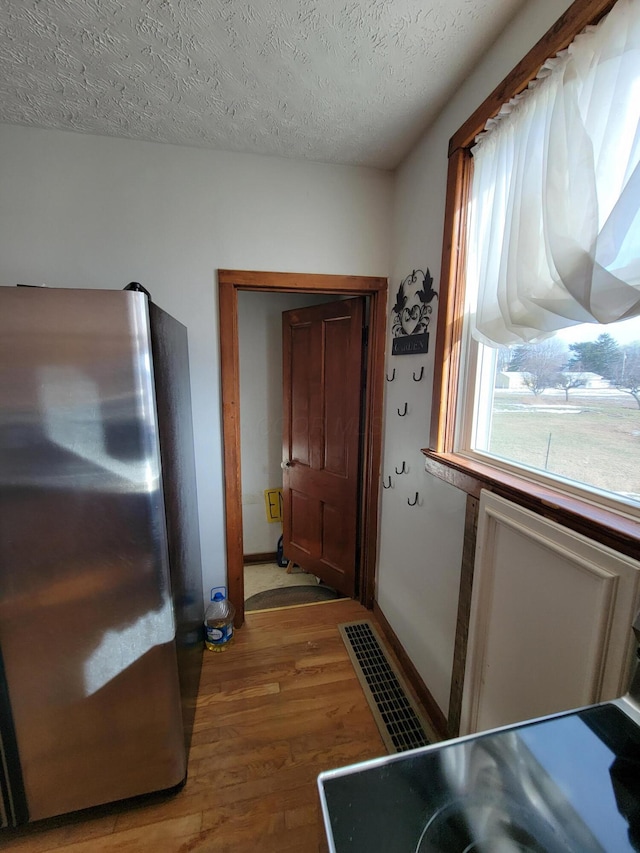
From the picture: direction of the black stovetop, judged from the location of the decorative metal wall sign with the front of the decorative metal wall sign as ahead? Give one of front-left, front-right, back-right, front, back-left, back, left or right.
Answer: front-left

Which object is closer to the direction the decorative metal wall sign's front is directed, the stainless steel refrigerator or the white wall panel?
the stainless steel refrigerator

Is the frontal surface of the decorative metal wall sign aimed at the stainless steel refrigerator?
yes

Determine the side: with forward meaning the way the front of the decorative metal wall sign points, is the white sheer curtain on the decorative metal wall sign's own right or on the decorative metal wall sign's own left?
on the decorative metal wall sign's own left

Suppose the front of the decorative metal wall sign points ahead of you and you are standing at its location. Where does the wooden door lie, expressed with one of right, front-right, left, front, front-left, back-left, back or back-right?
right

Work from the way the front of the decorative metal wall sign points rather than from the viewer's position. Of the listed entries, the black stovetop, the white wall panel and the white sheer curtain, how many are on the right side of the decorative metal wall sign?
0

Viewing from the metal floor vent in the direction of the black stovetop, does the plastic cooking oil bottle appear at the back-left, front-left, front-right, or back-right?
back-right

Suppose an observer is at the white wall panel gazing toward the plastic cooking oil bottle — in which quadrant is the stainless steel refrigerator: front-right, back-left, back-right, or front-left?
front-left

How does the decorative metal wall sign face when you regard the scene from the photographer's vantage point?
facing the viewer and to the left of the viewer

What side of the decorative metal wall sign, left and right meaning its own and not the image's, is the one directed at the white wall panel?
left

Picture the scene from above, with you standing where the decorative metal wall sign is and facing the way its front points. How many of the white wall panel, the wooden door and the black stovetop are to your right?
1
